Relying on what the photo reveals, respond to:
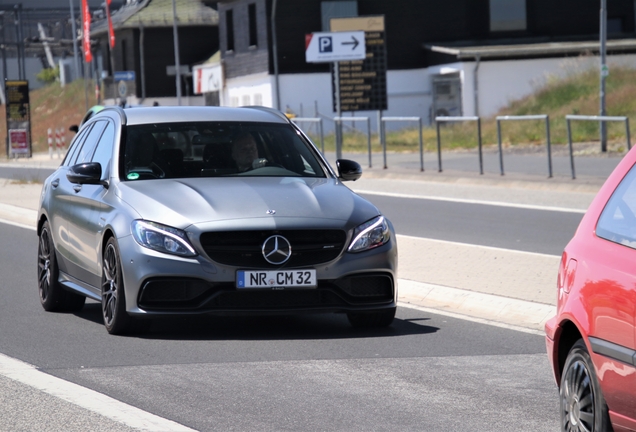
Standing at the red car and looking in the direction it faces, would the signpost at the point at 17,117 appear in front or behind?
behind

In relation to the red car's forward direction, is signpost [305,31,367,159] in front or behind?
behind

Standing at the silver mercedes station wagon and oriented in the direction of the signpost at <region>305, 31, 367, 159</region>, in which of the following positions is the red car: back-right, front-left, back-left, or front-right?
back-right

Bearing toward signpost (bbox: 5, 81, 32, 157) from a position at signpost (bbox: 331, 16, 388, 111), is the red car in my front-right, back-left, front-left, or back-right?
back-left

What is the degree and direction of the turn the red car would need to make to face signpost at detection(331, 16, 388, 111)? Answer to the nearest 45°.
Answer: approximately 135° to its left

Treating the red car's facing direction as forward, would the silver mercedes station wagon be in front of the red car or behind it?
behind

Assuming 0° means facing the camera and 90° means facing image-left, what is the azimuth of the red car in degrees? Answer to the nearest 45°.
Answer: approximately 315°
